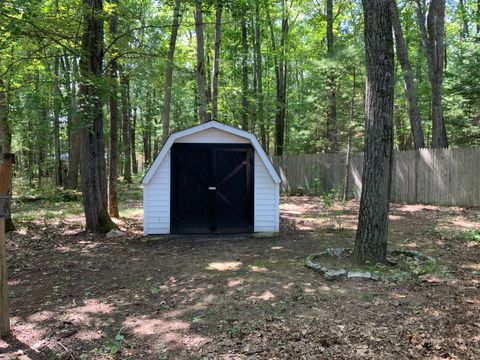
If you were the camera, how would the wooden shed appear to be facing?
facing the viewer

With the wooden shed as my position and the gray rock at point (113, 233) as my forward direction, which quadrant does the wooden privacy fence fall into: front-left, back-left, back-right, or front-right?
back-right

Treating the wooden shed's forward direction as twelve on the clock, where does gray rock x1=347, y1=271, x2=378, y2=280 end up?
The gray rock is roughly at 11 o'clock from the wooden shed.

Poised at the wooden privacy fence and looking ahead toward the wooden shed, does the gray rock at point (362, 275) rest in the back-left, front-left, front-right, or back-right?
front-left

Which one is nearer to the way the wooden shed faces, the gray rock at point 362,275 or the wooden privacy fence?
the gray rock

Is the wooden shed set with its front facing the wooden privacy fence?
no

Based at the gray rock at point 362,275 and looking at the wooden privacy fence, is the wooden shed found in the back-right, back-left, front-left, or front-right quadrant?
front-left

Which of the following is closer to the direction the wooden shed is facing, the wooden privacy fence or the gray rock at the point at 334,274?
the gray rock

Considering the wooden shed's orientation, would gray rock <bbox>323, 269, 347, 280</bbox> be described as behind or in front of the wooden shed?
in front

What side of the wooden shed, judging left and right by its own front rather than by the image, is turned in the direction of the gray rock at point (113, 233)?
right
